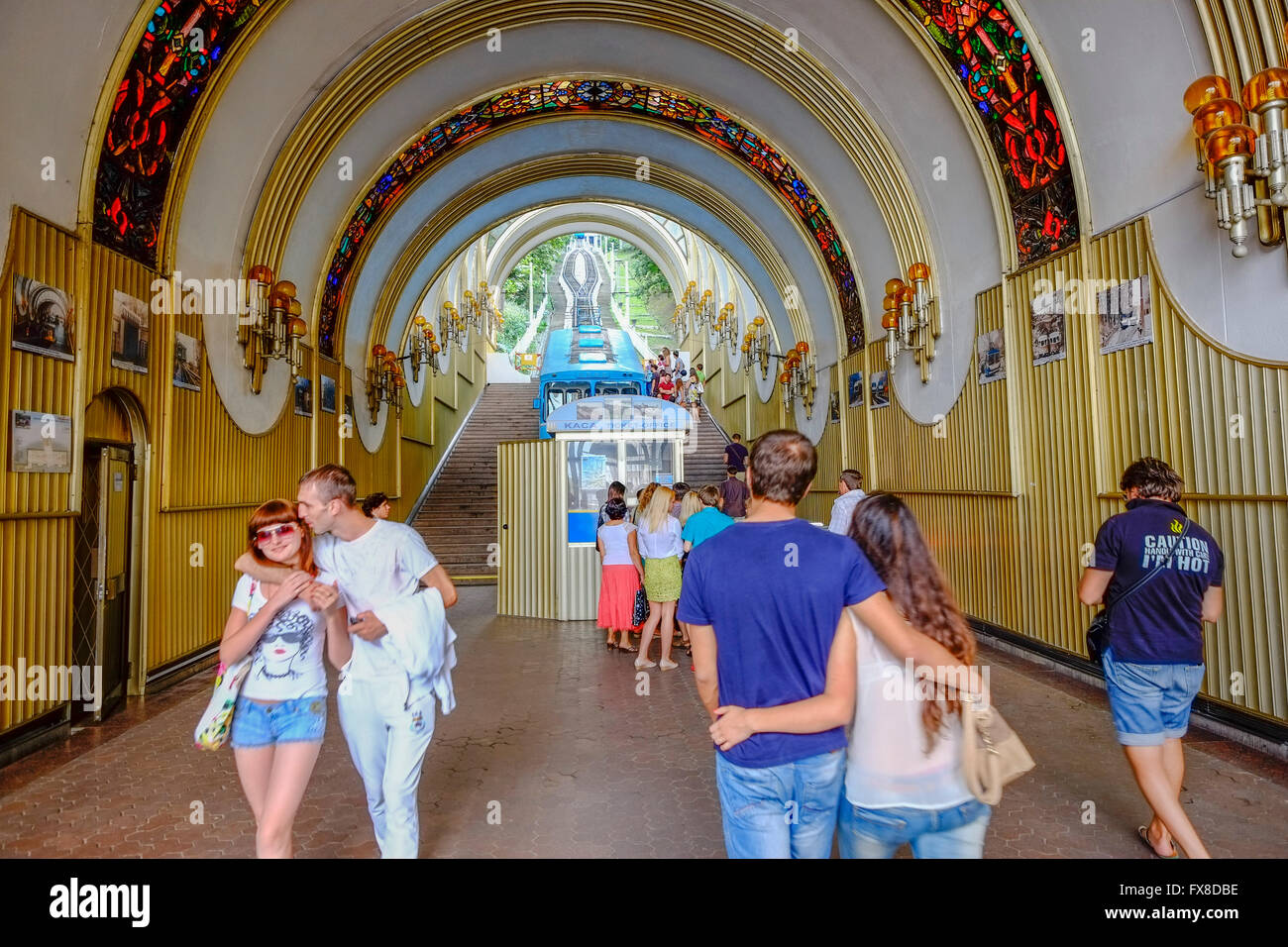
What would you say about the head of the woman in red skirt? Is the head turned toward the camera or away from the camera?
away from the camera

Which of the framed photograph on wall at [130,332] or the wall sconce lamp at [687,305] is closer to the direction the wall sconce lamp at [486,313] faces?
the wall sconce lamp

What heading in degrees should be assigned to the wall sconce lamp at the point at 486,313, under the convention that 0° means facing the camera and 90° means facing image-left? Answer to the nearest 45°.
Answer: approximately 270°

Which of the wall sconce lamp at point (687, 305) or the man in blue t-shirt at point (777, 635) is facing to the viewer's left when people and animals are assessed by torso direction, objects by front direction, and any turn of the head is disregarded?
the wall sconce lamp

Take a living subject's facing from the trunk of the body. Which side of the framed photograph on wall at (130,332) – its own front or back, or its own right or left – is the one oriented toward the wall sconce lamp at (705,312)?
left

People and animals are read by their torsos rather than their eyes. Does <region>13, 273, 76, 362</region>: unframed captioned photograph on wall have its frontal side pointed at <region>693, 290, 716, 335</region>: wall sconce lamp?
no

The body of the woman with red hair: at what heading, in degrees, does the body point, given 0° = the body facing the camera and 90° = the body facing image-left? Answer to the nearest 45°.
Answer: approximately 0°

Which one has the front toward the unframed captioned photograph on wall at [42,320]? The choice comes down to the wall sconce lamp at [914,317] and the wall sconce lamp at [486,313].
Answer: the wall sconce lamp at [914,317]

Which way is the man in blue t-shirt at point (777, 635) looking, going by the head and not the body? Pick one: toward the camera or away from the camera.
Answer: away from the camera

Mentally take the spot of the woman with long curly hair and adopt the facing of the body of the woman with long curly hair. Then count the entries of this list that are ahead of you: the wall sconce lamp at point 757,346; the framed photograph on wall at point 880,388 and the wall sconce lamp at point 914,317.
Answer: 3

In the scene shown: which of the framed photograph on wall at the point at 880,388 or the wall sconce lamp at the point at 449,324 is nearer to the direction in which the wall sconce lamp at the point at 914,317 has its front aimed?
the wall sconce lamp

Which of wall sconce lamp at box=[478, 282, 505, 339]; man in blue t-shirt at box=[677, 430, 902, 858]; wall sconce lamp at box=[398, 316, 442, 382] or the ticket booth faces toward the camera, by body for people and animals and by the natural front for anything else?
the ticket booth

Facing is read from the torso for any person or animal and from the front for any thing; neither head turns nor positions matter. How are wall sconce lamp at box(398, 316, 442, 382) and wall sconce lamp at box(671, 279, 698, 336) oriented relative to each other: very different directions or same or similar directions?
very different directions

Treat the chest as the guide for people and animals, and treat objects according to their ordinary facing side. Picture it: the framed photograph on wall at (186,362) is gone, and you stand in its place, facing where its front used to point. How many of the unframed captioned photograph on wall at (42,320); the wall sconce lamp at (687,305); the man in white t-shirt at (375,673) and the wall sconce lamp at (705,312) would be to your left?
2

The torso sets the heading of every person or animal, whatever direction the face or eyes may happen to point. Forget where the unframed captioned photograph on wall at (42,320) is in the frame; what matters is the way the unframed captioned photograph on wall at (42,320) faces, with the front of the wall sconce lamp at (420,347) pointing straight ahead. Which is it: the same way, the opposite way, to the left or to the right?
the same way

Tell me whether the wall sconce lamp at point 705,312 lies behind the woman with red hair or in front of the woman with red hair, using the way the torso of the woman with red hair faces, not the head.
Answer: behind

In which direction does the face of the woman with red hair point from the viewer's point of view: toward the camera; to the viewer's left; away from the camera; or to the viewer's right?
toward the camera

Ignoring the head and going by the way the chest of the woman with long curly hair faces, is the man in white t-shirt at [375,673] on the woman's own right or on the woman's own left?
on the woman's own left

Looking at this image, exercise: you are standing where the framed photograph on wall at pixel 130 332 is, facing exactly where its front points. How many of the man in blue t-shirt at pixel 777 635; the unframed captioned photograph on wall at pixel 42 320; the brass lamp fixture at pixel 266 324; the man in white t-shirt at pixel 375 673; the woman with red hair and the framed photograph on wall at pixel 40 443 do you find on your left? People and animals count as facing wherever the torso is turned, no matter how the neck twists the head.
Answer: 1

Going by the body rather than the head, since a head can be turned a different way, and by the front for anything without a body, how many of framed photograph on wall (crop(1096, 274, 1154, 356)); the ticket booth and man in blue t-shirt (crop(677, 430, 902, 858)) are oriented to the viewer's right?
0

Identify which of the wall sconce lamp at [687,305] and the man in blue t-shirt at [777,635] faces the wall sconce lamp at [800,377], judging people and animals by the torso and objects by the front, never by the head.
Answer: the man in blue t-shirt

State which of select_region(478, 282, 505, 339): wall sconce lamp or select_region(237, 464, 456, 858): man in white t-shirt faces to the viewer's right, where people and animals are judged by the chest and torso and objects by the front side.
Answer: the wall sconce lamp

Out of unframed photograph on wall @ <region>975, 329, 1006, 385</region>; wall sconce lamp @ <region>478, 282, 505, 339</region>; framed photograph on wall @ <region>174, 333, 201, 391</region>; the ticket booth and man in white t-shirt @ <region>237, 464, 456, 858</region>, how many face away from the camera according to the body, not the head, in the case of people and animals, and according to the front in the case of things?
0

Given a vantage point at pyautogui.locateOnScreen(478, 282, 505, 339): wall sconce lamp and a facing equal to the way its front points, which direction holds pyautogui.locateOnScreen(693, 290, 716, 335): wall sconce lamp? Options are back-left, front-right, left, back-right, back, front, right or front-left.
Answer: front-right
